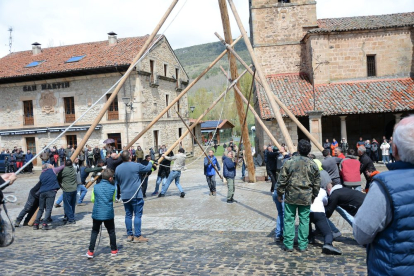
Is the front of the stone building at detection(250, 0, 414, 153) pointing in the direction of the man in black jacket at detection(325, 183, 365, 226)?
yes

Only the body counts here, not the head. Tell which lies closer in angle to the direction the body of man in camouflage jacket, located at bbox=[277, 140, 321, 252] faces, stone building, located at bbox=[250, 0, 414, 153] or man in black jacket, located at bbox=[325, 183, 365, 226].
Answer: the stone building

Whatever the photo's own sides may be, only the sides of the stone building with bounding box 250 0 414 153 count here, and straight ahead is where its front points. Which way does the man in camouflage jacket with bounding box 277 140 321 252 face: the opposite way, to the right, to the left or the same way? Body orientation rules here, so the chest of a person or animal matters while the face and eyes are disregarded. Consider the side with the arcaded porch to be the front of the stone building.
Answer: the opposite way

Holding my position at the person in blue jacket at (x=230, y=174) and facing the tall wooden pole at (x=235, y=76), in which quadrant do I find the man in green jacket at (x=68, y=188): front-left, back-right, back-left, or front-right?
back-left

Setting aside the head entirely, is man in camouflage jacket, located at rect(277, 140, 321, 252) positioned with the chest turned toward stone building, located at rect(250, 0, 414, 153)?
yes

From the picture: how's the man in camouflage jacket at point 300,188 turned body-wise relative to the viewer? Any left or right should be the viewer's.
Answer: facing away from the viewer

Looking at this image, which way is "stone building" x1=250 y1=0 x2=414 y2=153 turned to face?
toward the camera

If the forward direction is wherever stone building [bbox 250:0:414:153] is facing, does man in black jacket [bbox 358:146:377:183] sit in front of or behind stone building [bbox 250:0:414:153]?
in front

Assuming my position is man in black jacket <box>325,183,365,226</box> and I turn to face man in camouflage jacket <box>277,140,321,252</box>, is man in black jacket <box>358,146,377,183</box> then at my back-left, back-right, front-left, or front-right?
back-right

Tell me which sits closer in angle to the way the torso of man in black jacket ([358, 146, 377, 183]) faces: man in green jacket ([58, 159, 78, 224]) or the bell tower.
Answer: the man in green jacket
